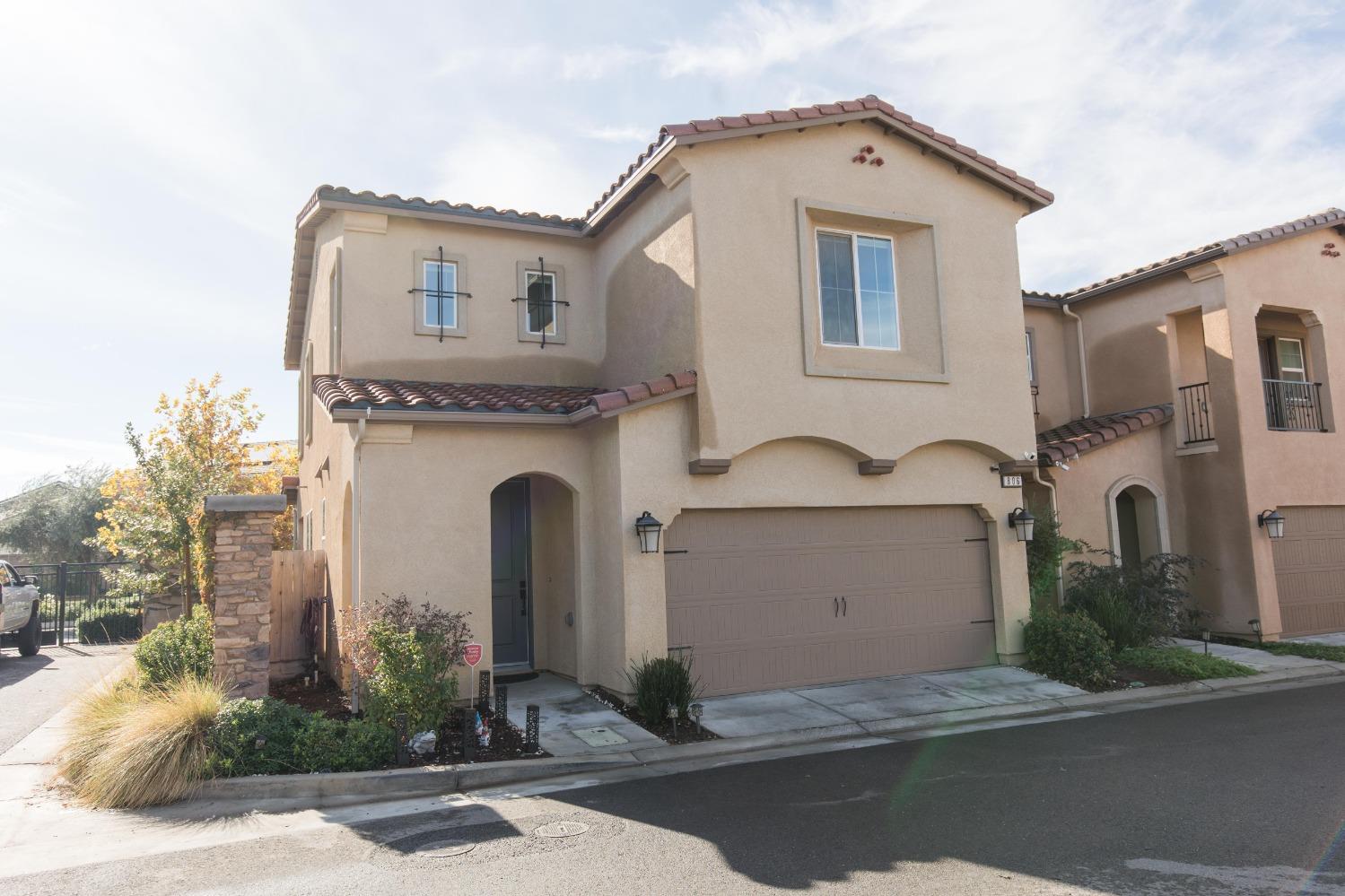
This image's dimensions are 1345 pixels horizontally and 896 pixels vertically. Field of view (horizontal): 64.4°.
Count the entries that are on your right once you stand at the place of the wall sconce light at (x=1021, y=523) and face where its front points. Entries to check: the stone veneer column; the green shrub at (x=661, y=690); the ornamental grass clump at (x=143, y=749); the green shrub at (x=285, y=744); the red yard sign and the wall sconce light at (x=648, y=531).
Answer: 6

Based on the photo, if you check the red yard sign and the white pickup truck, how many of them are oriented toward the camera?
1

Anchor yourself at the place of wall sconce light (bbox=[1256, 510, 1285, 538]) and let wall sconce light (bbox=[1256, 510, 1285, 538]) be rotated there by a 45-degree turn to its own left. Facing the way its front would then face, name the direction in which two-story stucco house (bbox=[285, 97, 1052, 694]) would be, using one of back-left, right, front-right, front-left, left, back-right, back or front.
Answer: back-right

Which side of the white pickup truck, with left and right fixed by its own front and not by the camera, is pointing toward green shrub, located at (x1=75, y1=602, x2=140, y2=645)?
front

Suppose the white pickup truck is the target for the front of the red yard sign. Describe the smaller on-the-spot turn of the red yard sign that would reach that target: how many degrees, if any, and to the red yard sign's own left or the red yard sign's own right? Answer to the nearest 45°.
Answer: approximately 135° to the red yard sign's own right

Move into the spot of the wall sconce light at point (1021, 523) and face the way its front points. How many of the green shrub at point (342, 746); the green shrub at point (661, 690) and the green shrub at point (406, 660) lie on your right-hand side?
3

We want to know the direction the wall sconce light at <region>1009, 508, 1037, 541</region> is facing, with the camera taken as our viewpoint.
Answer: facing the viewer and to the right of the viewer

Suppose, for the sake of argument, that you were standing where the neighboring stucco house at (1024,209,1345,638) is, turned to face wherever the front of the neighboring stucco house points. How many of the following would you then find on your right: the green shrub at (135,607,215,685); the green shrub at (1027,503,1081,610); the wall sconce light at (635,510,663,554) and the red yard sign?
4

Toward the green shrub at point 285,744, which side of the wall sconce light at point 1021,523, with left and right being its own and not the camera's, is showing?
right

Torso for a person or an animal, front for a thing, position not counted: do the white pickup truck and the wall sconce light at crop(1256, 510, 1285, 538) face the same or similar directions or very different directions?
very different directions
